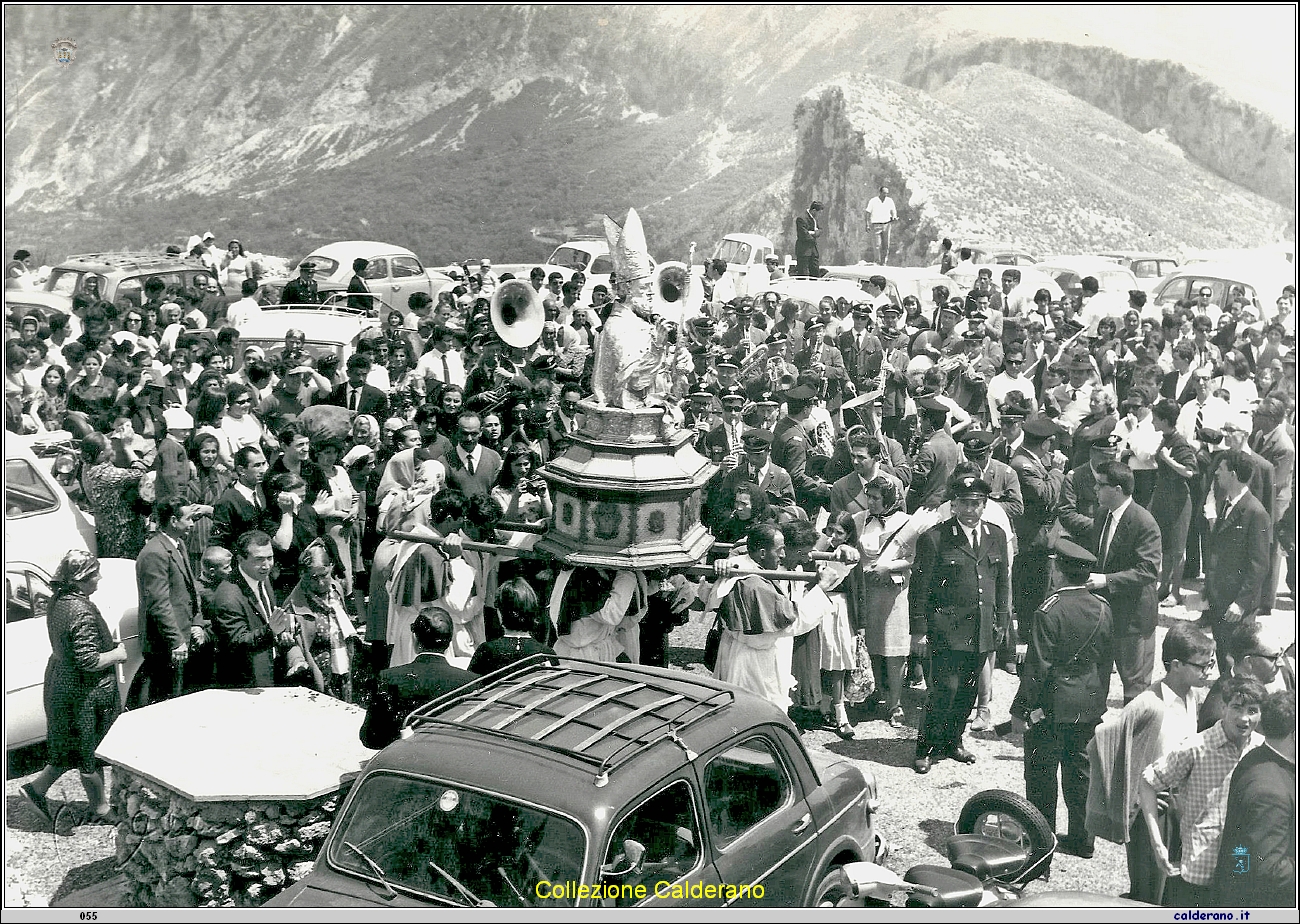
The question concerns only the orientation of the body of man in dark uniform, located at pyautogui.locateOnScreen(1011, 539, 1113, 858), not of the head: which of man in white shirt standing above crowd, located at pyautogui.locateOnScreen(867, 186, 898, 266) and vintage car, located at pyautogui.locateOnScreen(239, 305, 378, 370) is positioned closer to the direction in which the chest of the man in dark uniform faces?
the man in white shirt standing above crowd

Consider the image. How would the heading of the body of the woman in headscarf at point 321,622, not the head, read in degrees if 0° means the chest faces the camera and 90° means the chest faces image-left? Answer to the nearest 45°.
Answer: approximately 315°

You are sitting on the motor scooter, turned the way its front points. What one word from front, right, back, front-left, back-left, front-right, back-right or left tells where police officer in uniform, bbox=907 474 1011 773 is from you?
back-right

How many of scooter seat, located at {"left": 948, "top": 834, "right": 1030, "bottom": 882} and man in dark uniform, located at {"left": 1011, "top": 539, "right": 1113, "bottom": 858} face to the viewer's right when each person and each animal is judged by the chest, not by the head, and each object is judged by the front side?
0

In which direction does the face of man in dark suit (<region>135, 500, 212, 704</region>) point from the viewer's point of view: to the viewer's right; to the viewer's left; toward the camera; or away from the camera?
to the viewer's right

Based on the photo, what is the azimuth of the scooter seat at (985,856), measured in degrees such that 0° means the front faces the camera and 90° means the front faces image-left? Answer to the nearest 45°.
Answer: approximately 45°

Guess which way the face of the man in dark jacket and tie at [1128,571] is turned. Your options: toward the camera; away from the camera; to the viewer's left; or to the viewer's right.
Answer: to the viewer's left

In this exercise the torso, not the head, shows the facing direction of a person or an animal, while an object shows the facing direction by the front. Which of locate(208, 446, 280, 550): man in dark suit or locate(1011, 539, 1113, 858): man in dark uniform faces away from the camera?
locate(1011, 539, 1113, 858): man in dark uniform

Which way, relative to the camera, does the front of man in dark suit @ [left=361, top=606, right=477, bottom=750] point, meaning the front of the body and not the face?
away from the camera

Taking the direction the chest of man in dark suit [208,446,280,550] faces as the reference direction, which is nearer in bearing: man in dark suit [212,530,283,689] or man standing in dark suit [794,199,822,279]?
the man in dark suit

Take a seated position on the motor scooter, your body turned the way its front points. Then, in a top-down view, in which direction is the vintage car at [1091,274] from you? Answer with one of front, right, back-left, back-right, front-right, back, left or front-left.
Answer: back-right

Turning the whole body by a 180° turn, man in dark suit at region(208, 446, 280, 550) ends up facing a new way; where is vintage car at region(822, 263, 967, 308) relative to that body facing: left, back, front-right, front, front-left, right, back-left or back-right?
right

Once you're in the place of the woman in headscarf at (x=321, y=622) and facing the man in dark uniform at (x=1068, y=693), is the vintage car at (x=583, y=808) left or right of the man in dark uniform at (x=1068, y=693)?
right

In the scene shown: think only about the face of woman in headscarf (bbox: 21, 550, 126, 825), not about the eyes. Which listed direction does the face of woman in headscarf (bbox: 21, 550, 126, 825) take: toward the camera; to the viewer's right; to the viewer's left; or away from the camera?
to the viewer's right
